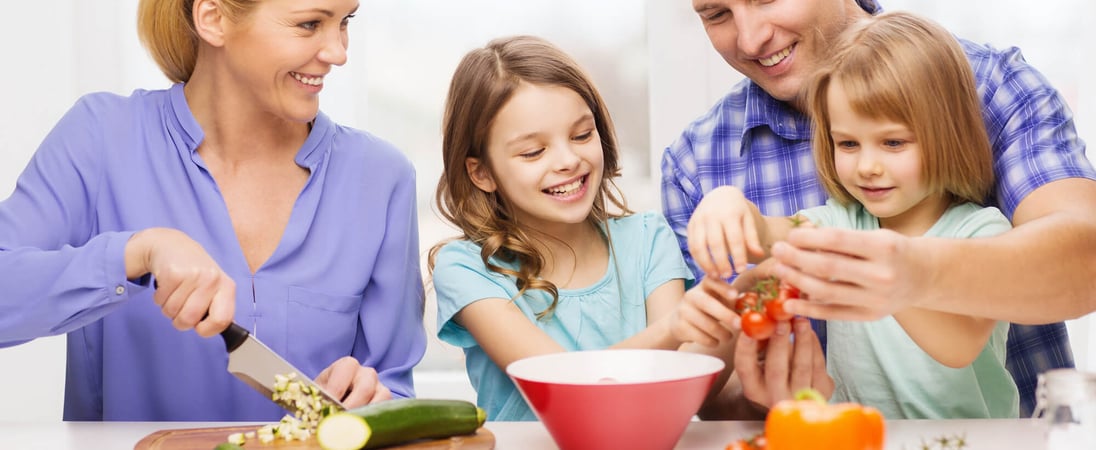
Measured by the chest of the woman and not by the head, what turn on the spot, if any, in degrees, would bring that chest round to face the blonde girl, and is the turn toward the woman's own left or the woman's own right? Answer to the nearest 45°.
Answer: approximately 45° to the woman's own left

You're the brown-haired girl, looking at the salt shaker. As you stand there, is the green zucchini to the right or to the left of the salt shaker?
right

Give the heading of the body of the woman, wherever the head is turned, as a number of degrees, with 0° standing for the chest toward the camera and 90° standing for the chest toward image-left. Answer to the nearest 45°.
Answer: approximately 0°

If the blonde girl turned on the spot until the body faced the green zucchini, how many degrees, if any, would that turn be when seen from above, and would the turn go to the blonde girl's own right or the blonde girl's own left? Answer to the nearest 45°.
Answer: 0° — they already face it

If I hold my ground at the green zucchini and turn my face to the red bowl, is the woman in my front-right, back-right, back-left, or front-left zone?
back-left

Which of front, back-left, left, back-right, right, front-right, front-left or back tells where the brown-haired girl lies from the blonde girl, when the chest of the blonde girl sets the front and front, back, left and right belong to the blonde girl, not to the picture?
front-right

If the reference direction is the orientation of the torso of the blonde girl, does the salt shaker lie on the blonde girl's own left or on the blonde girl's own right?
on the blonde girl's own left

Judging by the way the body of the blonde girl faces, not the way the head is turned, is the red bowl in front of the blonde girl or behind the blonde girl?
in front

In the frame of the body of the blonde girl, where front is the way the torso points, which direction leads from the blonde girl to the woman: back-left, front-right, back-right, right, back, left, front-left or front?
front-right

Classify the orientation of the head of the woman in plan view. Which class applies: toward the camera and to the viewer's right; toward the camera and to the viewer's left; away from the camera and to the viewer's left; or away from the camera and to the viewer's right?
toward the camera and to the viewer's right
